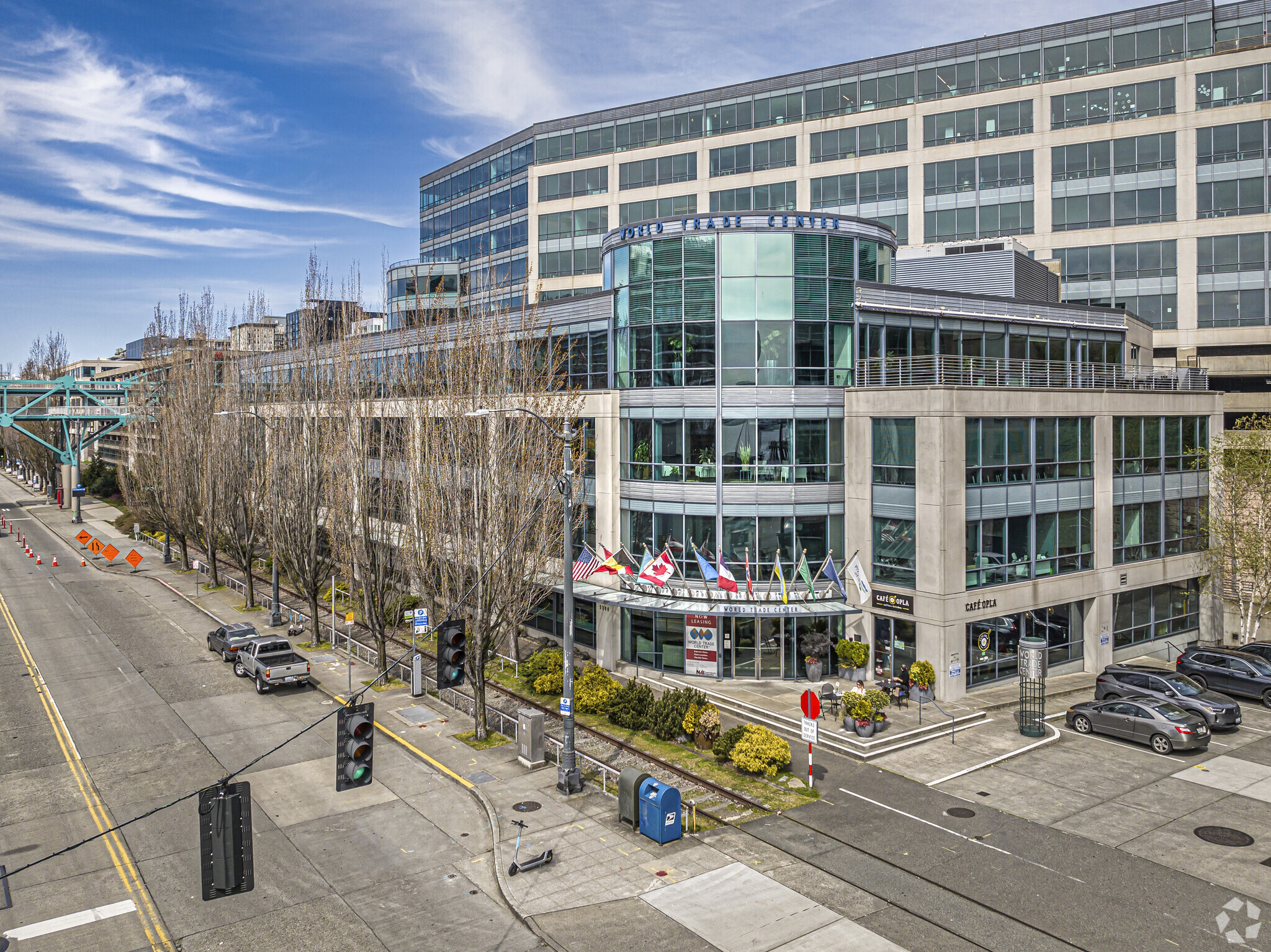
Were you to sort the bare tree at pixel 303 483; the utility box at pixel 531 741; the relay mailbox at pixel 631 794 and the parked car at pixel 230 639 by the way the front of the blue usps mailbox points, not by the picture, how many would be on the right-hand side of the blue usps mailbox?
4

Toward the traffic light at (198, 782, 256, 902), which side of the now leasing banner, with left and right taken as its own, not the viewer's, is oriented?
front

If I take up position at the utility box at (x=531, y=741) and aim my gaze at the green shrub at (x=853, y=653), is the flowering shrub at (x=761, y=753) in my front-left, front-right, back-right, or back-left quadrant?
front-right

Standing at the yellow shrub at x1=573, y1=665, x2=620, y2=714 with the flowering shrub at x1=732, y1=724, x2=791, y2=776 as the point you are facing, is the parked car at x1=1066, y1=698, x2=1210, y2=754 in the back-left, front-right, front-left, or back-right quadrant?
front-left

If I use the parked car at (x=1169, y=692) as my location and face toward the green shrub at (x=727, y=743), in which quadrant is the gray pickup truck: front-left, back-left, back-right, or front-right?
front-right

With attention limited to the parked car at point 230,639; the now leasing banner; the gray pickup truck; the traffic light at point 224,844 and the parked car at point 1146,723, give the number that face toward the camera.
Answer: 1

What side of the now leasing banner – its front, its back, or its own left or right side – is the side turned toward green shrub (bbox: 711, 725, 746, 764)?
front

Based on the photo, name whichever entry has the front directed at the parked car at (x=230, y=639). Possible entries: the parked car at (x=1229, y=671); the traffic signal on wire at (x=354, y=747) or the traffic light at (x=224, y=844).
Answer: the traffic light

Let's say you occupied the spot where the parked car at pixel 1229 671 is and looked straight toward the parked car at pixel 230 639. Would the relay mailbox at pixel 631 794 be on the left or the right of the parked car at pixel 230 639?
left

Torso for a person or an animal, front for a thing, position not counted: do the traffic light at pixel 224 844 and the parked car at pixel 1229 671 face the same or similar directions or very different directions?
very different directions

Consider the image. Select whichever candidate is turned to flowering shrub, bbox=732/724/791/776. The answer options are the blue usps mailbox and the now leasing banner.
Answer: the now leasing banner

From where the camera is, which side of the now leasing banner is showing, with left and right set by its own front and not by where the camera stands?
front

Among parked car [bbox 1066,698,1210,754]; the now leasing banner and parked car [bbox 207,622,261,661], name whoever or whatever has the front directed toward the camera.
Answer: the now leasing banner

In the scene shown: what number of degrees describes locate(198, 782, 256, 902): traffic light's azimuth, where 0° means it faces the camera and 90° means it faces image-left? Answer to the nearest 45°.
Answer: approximately 180°

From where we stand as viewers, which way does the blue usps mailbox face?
facing the viewer and to the left of the viewer

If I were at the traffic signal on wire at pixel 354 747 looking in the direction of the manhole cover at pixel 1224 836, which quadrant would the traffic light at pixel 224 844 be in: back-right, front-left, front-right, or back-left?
back-right

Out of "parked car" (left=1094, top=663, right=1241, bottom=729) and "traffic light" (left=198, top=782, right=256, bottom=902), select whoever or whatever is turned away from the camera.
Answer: the traffic light

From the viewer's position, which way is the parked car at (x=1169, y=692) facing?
facing the viewer and to the right of the viewer

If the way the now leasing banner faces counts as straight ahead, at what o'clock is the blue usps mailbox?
The blue usps mailbox is roughly at 12 o'clock from the now leasing banner.
